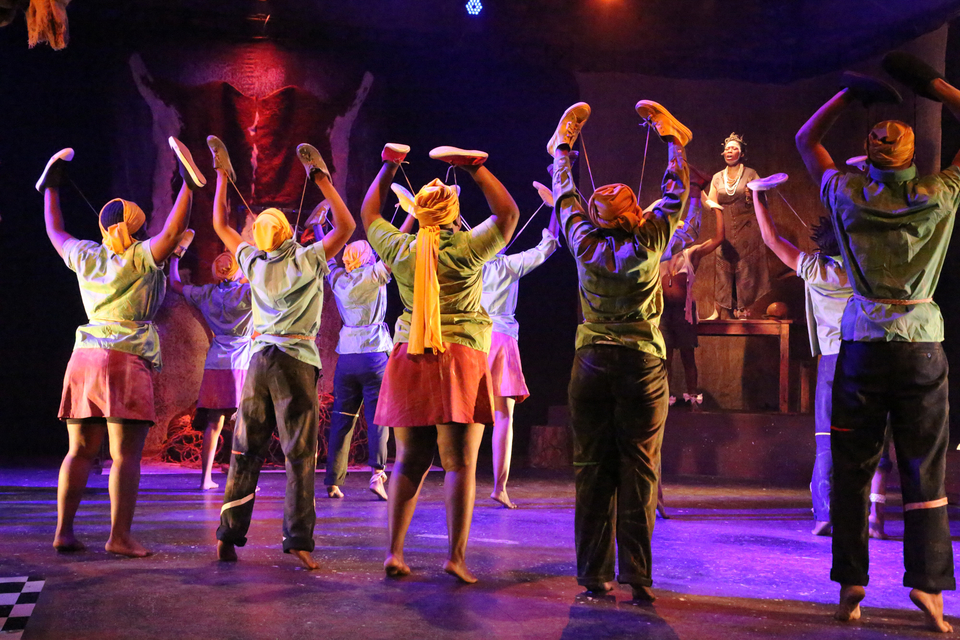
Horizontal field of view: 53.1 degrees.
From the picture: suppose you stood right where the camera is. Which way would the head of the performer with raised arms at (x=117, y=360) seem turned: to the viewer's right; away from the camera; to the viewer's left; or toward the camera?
away from the camera

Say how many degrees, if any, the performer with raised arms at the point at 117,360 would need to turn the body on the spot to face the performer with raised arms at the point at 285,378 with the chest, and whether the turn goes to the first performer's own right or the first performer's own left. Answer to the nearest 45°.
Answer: approximately 135° to the first performer's own right

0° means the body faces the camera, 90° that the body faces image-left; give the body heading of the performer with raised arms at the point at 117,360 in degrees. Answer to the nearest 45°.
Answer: approximately 180°

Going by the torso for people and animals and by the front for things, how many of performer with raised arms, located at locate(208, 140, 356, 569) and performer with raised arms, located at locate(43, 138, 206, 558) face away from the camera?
2

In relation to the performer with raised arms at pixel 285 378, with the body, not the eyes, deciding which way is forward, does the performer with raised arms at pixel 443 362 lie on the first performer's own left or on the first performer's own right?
on the first performer's own right

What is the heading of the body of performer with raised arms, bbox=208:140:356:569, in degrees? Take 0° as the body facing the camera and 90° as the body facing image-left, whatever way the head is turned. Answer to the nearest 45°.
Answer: approximately 180°

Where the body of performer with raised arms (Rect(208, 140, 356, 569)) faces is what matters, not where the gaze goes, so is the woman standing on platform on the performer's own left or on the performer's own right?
on the performer's own right

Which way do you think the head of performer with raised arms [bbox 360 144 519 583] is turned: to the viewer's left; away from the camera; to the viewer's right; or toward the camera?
away from the camera

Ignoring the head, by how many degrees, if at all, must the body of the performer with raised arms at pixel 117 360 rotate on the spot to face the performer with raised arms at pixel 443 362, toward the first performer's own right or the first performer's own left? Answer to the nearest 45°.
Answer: approximately 135° to the first performer's own right

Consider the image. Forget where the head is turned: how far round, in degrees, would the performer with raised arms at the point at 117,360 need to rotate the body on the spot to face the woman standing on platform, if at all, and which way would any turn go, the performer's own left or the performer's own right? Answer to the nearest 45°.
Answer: approximately 45° to the performer's own right

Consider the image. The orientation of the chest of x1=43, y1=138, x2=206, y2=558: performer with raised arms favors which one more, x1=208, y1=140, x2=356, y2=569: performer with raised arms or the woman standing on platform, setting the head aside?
the woman standing on platform

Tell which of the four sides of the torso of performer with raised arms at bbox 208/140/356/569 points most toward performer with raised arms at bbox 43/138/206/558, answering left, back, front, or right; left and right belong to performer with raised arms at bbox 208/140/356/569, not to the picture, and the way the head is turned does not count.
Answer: left
